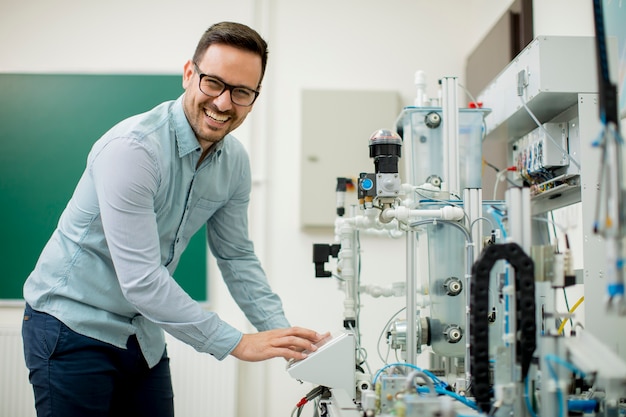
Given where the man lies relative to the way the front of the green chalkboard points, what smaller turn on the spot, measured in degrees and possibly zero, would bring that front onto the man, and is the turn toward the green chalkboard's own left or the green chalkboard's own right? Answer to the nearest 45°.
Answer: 0° — it already faces them

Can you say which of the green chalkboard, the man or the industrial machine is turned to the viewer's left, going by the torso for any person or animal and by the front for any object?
the industrial machine

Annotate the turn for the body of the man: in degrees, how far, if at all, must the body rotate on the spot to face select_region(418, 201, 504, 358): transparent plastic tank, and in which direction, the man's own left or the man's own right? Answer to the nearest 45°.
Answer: approximately 45° to the man's own left

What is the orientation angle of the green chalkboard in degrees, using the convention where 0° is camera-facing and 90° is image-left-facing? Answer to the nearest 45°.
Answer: approximately 0°

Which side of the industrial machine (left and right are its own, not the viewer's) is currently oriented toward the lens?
left

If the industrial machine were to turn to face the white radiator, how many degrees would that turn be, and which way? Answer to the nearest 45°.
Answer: approximately 45° to its right

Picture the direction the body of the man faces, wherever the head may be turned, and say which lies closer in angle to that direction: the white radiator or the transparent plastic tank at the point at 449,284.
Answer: the transparent plastic tank

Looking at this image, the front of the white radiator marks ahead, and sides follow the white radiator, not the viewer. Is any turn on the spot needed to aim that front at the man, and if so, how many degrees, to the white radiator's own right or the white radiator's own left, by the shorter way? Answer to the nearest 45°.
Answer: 0° — it already faces them
